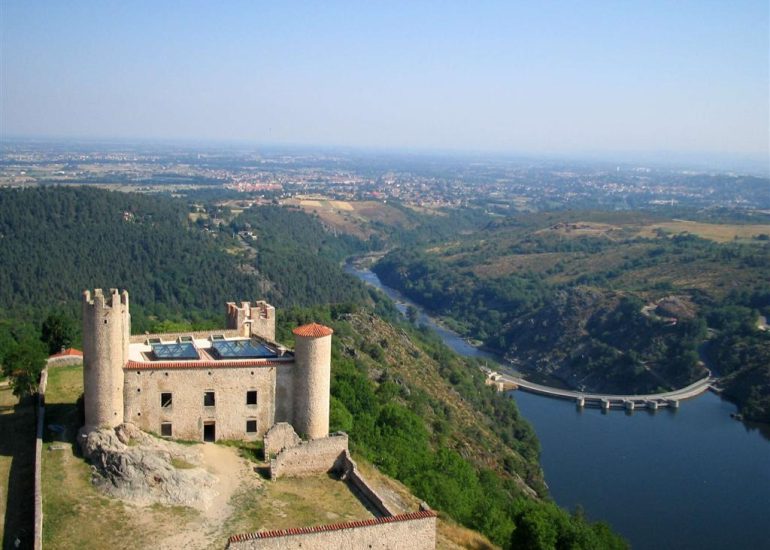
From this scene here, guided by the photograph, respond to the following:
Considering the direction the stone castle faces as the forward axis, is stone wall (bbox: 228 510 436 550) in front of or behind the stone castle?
in front

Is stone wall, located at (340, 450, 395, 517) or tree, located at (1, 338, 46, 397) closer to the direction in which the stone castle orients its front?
the stone wall

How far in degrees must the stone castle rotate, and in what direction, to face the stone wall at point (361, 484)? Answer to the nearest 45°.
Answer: approximately 45° to its left

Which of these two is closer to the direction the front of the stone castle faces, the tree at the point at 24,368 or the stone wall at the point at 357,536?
the stone wall

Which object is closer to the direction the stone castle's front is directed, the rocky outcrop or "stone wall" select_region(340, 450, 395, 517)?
the rocky outcrop

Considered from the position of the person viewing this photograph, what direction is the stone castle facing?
facing the viewer

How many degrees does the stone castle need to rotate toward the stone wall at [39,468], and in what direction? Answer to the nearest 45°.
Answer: approximately 45° to its right

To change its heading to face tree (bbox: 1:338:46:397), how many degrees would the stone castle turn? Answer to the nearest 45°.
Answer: approximately 135° to its right

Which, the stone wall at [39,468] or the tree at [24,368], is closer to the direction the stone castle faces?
the stone wall
